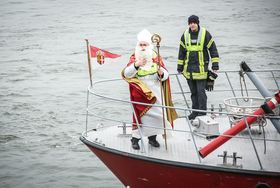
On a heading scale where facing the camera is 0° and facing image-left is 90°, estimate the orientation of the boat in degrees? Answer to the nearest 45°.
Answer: approximately 90°

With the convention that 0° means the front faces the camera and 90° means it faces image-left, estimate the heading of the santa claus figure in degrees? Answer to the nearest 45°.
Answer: approximately 0°

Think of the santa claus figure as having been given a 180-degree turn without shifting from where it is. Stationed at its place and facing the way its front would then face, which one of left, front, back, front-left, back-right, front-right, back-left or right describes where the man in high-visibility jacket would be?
front-right
